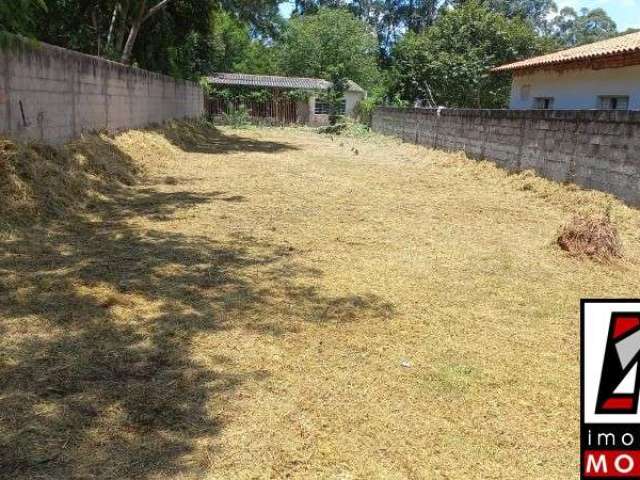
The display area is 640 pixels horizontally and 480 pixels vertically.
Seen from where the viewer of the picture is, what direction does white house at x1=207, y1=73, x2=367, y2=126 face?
facing the viewer

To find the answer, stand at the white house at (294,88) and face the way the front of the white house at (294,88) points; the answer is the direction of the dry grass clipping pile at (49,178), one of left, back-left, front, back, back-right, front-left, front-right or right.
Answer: front

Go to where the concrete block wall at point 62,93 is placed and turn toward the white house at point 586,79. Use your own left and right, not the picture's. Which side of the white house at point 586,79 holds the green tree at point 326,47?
left

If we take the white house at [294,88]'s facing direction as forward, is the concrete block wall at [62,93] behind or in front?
in front

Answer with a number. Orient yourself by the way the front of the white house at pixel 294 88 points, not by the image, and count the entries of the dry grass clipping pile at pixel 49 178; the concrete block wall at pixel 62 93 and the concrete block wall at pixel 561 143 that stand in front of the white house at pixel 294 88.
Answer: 3

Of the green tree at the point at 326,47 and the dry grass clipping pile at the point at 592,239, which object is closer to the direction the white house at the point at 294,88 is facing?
the dry grass clipping pile

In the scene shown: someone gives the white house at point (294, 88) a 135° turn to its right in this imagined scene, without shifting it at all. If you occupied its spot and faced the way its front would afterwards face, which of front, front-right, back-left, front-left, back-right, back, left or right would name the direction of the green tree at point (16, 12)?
back-left

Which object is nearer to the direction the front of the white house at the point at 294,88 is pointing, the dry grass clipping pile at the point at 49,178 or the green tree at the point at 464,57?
the dry grass clipping pile

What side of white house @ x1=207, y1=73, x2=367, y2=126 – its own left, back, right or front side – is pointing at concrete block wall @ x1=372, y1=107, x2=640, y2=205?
front

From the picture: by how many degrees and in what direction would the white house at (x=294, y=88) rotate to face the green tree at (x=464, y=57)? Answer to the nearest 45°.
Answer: approximately 45° to its left

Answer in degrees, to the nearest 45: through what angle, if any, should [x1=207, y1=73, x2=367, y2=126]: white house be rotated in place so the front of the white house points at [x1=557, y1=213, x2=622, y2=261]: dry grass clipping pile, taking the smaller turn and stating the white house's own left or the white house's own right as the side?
0° — it already faces it
